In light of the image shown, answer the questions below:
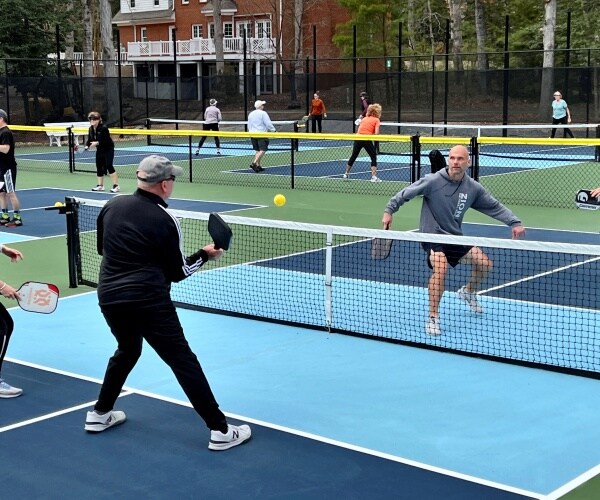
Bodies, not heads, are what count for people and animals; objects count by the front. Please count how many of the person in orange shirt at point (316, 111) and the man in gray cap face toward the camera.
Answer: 1

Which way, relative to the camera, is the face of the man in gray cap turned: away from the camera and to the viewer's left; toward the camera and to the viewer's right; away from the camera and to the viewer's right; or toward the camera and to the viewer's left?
away from the camera and to the viewer's right

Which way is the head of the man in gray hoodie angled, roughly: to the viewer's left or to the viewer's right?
to the viewer's left

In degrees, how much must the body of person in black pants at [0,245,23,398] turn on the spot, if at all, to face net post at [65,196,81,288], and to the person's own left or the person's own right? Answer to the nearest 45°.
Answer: approximately 90° to the person's own left

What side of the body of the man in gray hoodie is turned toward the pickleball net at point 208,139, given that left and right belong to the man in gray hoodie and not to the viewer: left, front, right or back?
back

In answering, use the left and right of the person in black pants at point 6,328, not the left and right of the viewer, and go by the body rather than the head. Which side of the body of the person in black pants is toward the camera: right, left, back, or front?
right

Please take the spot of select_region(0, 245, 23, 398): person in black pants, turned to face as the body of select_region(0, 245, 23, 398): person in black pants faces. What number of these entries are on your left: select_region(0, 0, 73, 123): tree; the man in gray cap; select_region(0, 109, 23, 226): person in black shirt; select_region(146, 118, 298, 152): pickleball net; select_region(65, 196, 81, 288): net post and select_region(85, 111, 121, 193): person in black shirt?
5
